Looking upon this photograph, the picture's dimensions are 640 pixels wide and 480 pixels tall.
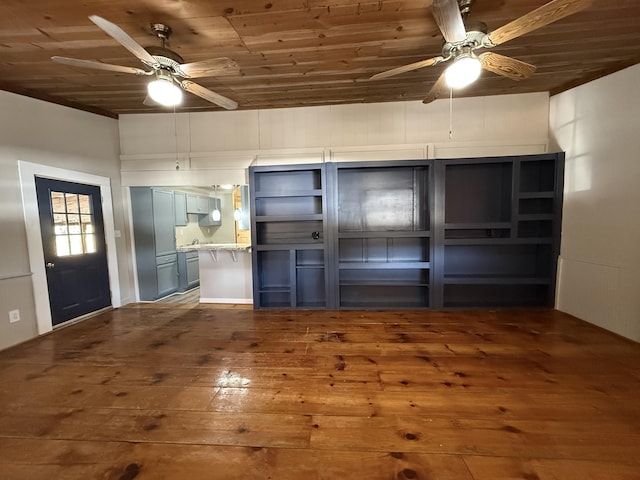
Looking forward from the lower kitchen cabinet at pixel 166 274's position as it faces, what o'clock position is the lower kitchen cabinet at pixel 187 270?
the lower kitchen cabinet at pixel 187 270 is roughly at 9 o'clock from the lower kitchen cabinet at pixel 166 274.

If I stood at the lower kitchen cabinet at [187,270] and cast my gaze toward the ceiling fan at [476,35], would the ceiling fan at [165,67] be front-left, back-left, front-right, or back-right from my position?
front-right

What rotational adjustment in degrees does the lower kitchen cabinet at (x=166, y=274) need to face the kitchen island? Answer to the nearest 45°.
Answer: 0° — it already faces it

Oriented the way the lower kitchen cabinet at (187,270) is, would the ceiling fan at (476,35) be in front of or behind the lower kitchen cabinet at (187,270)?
in front

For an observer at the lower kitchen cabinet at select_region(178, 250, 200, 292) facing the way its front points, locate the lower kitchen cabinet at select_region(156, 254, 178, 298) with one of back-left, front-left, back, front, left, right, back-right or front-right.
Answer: right

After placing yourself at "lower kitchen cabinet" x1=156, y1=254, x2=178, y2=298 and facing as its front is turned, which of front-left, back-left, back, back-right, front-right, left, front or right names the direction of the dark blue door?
right

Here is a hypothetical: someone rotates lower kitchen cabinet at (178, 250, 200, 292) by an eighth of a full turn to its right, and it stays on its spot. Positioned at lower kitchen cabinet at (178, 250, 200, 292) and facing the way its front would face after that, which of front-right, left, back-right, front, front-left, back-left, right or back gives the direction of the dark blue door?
front-right

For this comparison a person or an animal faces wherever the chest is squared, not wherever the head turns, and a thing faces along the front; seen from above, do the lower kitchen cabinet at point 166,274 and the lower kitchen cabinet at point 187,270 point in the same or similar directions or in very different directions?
same or similar directions

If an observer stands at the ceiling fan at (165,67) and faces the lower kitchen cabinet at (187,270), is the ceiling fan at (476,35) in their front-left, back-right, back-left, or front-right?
back-right

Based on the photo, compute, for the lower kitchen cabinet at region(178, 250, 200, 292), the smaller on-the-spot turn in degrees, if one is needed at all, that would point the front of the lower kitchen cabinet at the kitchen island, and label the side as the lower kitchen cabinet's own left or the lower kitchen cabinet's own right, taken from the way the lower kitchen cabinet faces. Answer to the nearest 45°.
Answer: approximately 45° to the lower kitchen cabinet's own right

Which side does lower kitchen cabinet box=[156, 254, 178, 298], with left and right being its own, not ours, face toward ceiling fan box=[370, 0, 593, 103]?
front

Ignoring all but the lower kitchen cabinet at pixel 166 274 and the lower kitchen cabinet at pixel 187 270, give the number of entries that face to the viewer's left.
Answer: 0

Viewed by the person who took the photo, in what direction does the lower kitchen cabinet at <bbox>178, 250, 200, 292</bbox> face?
facing the viewer and to the right of the viewer

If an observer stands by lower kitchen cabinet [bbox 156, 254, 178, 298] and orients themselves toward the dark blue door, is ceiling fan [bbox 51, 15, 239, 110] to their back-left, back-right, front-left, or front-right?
front-left
